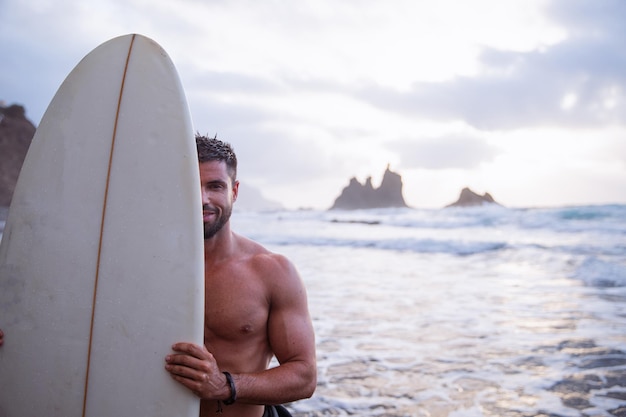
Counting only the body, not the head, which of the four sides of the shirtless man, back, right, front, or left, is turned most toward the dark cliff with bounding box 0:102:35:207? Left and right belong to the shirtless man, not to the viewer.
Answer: back

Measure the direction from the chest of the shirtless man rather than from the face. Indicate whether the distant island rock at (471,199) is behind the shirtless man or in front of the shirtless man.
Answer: behind

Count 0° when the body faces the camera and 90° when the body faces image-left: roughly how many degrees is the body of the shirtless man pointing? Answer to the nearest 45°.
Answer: approximately 0°
